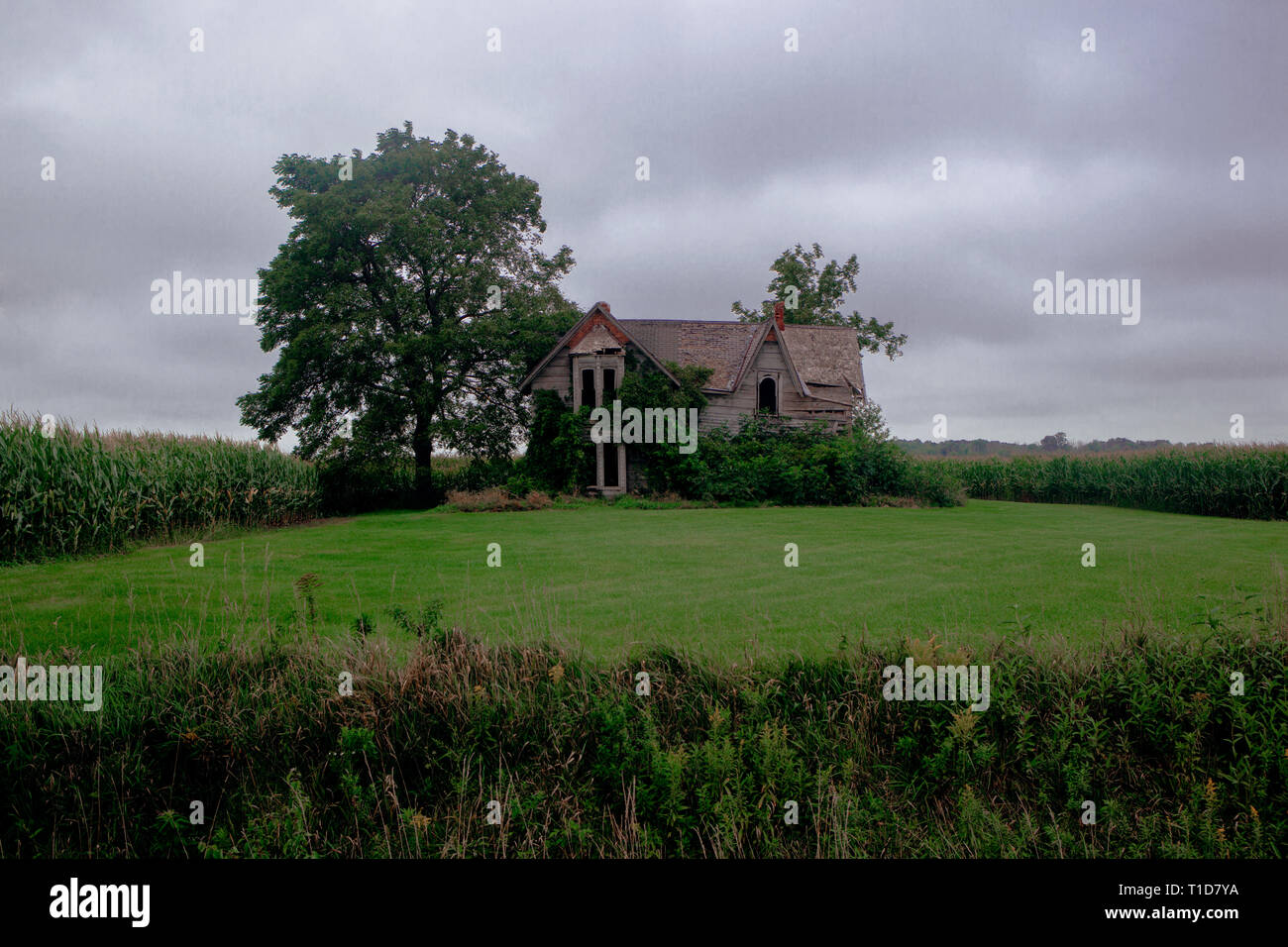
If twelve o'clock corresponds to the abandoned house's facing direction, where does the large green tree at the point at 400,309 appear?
The large green tree is roughly at 3 o'clock from the abandoned house.

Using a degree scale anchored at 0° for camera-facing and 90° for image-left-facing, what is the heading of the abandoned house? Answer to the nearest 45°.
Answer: approximately 0°
